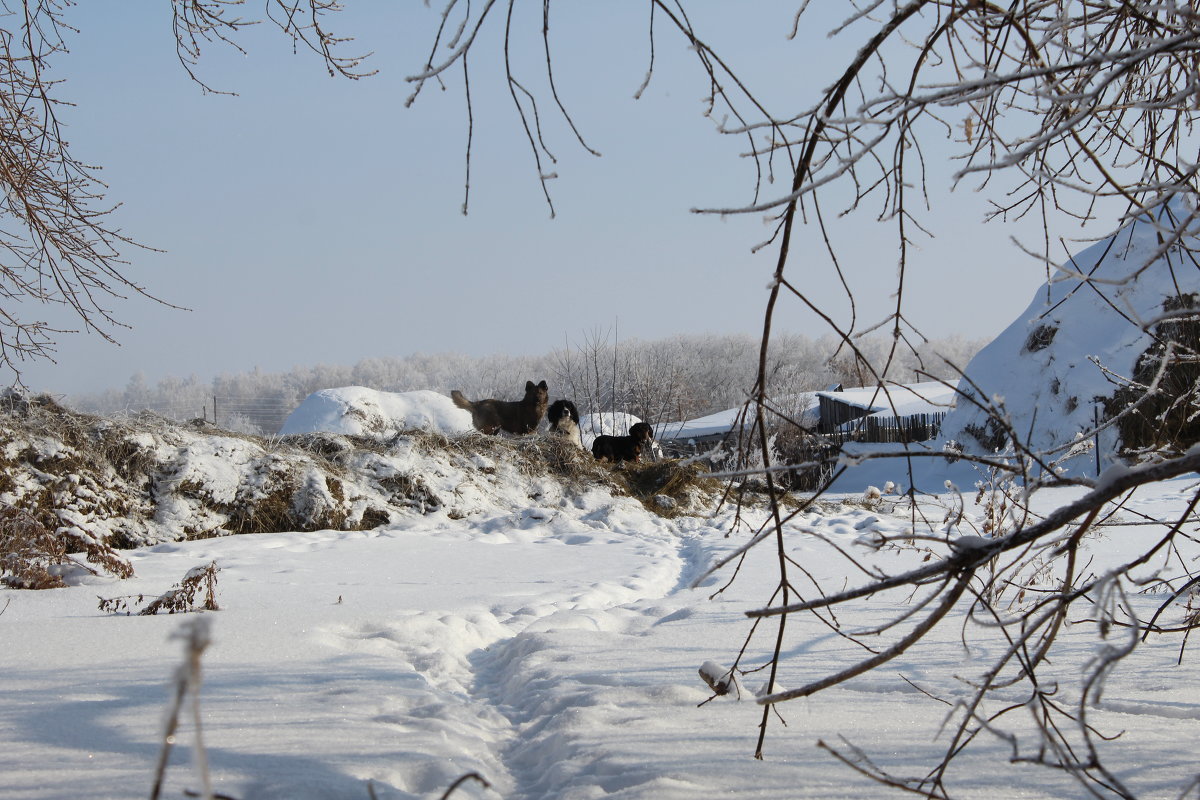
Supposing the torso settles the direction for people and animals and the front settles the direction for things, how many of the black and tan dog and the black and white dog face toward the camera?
1

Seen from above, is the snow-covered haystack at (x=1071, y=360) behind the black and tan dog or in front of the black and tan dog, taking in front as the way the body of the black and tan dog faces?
in front

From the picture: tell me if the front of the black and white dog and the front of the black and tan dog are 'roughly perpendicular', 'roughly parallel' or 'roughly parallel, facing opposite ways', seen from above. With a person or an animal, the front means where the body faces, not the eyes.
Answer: roughly perpendicular

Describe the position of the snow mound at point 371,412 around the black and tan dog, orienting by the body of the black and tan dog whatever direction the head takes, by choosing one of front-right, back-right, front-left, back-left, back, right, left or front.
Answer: back-left

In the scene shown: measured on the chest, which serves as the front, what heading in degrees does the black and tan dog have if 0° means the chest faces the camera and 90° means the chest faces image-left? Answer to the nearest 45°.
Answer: approximately 270°

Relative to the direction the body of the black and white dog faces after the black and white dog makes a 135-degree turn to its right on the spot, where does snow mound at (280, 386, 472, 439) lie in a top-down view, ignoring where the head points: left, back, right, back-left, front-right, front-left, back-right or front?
front

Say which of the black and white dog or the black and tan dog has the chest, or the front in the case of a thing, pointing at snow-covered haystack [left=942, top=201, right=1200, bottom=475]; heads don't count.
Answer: the black and tan dog
